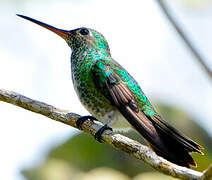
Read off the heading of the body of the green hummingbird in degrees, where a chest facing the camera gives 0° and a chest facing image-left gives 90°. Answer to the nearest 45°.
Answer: approximately 90°
